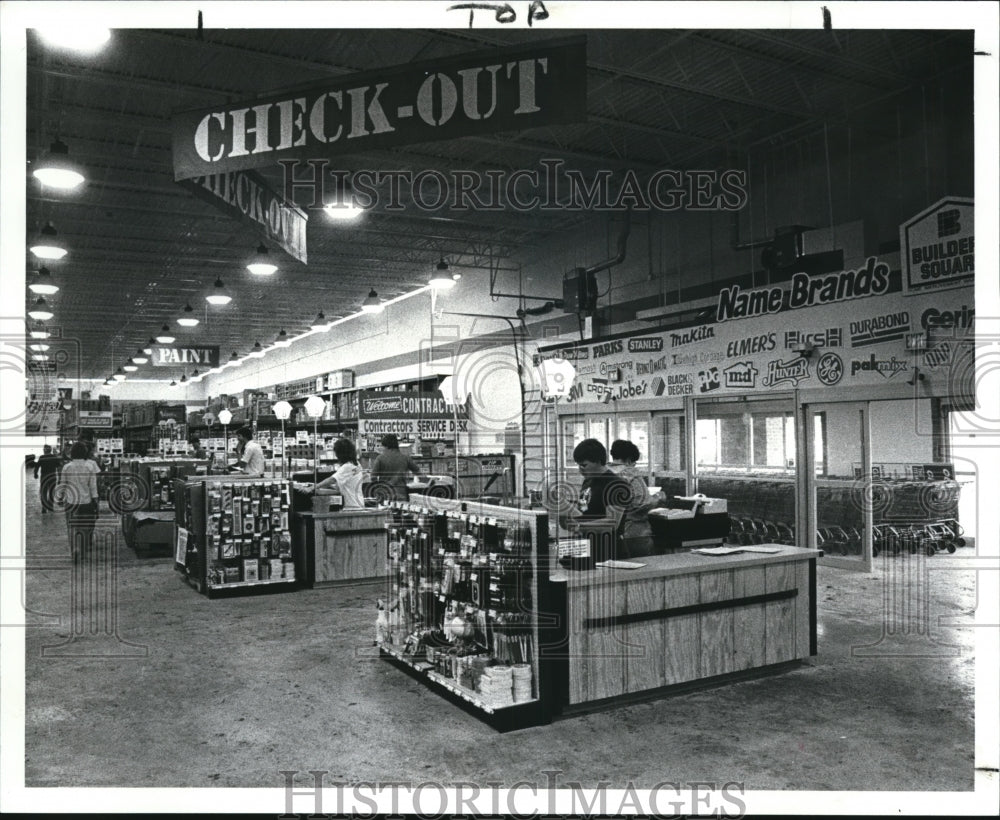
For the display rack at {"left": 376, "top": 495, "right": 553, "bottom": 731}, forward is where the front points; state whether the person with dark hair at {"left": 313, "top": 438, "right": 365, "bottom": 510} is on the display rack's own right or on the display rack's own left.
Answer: on the display rack's own right

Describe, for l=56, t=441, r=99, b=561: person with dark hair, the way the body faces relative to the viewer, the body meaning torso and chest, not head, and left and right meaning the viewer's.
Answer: facing away from the viewer

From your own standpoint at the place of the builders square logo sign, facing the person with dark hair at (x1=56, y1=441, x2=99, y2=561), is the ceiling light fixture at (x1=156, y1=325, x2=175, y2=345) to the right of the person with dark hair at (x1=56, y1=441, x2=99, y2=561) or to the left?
right

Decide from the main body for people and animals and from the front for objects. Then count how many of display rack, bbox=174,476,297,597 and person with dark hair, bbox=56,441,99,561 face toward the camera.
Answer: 1

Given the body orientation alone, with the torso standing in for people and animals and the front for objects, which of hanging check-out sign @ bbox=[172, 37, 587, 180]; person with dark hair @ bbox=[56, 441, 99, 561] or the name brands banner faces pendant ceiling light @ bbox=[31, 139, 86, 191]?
the name brands banner

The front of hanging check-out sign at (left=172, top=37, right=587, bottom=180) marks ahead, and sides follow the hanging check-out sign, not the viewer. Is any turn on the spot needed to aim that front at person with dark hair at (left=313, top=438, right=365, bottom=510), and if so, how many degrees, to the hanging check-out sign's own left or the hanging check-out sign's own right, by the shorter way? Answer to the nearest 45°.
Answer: approximately 135° to the hanging check-out sign's own right

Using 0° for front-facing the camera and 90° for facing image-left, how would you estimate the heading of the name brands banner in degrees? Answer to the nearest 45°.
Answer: approximately 45°

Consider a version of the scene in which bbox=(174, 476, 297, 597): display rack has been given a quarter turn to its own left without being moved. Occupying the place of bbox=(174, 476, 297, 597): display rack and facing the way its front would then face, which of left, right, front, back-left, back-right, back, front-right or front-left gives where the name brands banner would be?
front

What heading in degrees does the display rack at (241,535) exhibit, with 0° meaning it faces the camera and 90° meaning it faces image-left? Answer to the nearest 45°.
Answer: approximately 0°

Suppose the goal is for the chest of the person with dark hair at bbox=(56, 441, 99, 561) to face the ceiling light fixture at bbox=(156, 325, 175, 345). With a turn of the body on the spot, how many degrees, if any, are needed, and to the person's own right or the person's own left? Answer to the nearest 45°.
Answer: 0° — they already face it

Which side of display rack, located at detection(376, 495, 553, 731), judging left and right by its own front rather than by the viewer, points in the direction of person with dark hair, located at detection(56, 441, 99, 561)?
right
